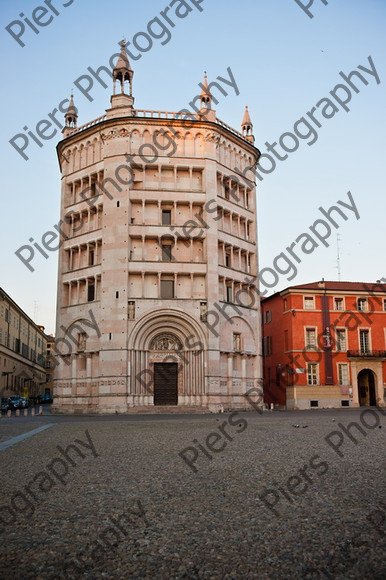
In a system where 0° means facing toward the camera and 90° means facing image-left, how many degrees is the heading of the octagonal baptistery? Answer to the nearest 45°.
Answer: approximately 0°
